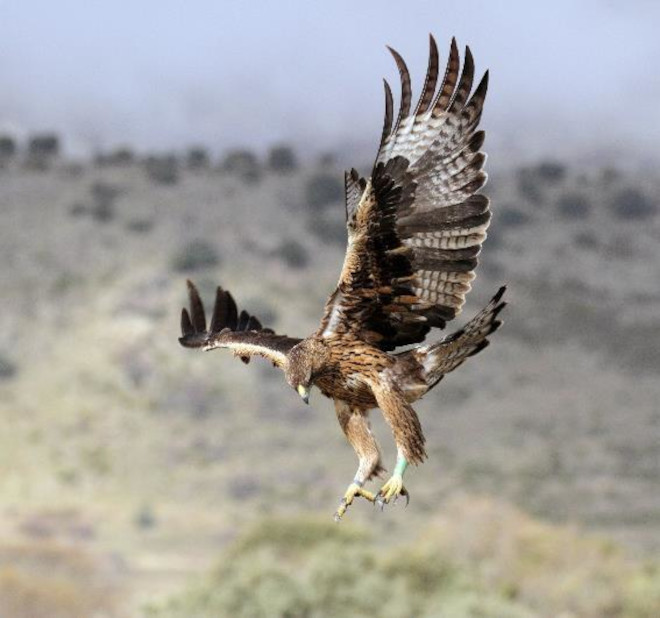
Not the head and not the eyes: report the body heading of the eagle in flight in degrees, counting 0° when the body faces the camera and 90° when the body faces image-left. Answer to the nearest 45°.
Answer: approximately 45°
